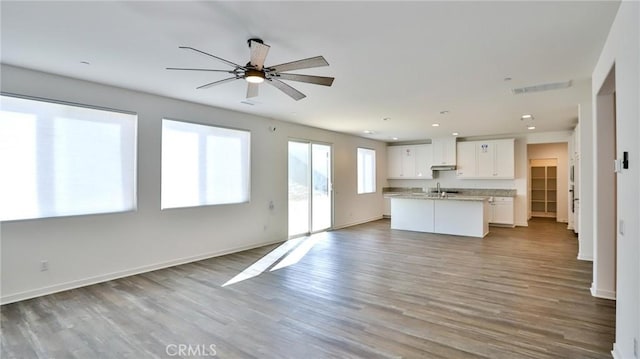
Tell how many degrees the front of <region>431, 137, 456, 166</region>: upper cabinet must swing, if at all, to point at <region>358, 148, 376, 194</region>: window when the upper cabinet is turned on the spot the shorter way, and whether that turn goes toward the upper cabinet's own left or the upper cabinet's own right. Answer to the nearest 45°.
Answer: approximately 90° to the upper cabinet's own right

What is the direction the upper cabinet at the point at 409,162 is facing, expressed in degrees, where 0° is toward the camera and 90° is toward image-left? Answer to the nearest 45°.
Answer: approximately 0°

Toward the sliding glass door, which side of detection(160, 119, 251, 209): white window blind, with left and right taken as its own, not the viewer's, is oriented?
left

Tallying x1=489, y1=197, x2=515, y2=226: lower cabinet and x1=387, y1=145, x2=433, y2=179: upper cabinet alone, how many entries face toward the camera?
2

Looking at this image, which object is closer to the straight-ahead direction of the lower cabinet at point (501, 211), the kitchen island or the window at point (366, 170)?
the kitchen island

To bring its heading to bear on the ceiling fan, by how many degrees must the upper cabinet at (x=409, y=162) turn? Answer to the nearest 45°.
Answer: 0° — it already faces it

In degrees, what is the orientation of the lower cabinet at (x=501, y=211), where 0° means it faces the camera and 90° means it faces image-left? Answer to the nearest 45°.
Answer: approximately 0°

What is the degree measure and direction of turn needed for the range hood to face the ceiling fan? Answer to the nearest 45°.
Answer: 0° — it already faces it

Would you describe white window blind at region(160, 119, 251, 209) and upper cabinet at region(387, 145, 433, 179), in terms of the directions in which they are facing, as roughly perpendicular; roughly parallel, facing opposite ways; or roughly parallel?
roughly perpendicular
